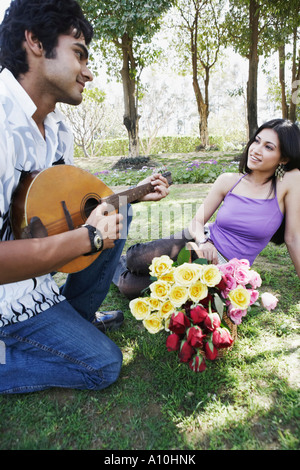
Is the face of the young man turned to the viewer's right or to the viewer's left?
to the viewer's right

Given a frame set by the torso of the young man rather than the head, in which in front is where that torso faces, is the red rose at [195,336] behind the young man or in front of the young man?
in front

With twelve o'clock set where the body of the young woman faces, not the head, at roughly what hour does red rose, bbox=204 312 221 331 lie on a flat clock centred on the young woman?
The red rose is roughly at 11 o'clock from the young woman.

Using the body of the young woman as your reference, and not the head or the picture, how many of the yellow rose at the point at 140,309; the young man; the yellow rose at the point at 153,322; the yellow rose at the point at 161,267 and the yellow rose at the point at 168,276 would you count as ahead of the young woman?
5

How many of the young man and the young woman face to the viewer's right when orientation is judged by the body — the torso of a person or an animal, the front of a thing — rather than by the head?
1

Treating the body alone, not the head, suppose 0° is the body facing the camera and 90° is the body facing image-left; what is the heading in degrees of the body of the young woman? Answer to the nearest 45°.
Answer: approximately 45°

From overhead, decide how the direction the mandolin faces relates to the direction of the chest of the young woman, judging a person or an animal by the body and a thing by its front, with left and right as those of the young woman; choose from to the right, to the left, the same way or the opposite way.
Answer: to the left

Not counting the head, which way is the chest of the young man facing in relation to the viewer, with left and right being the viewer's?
facing to the right of the viewer

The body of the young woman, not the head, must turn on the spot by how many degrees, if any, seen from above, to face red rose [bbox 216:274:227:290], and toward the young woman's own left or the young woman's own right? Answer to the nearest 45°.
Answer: approximately 45° to the young woman's own left

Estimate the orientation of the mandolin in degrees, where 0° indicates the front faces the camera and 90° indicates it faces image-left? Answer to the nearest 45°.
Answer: approximately 315°

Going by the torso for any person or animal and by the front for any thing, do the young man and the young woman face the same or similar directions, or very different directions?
very different directions

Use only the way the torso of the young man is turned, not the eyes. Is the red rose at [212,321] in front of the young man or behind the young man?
in front

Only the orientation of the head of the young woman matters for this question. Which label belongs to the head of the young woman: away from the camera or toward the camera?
toward the camera

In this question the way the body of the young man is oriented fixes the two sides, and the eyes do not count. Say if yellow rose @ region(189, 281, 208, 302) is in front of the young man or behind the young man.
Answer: in front
